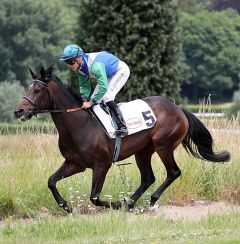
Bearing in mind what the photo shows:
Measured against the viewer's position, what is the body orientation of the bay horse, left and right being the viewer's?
facing to the left of the viewer

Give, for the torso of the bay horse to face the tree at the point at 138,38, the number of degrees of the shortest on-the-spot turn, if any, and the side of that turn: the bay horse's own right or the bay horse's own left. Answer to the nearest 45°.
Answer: approximately 90° to the bay horse's own right
